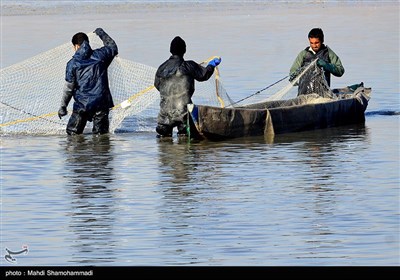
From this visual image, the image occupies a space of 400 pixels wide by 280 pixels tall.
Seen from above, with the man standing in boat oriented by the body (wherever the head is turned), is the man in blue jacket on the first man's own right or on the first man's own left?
on the first man's own right

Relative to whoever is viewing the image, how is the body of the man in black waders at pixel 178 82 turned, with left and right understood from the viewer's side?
facing away from the viewer

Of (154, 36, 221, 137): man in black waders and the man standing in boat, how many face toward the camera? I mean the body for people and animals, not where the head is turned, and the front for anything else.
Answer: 1

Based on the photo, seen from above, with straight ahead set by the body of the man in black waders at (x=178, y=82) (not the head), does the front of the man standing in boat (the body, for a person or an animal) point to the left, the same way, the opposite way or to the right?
the opposite way

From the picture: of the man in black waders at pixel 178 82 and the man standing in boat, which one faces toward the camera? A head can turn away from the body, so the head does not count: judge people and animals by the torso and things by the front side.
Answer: the man standing in boat

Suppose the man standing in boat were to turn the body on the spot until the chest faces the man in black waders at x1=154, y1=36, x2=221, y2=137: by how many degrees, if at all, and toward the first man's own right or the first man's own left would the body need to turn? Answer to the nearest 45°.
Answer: approximately 45° to the first man's own right

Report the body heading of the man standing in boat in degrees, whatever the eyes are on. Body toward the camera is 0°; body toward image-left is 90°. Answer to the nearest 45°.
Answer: approximately 0°

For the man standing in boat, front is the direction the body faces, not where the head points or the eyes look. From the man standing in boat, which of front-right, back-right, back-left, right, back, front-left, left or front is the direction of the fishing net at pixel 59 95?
right

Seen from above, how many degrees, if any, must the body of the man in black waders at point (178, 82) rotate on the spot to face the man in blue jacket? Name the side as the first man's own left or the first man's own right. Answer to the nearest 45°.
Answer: approximately 90° to the first man's own left

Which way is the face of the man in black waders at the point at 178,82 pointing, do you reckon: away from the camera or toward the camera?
away from the camera
